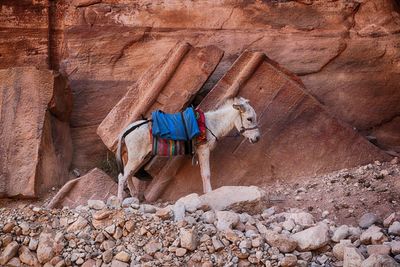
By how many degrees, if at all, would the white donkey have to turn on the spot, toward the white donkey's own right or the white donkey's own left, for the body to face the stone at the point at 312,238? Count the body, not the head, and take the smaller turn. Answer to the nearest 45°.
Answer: approximately 45° to the white donkey's own right

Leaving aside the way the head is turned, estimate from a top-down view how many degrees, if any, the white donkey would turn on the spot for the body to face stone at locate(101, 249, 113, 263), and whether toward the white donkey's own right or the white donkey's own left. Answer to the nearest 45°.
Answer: approximately 135° to the white donkey's own right

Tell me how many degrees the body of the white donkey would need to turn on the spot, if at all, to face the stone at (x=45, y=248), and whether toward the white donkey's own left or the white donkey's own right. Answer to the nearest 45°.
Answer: approximately 135° to the white donkey's own right

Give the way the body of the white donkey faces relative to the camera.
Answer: to the viewer's right

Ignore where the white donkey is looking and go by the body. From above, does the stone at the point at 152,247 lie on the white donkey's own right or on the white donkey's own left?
on the white donkey's own right

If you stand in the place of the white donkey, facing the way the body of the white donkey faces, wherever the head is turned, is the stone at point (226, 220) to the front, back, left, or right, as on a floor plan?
right

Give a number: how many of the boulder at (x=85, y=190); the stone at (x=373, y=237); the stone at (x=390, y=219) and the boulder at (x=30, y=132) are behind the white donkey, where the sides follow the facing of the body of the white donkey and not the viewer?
2

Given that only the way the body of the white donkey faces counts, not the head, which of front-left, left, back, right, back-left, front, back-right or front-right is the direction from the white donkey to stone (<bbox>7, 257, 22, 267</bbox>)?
back-right

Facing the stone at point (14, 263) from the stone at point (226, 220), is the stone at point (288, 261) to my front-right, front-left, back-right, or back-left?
back-left

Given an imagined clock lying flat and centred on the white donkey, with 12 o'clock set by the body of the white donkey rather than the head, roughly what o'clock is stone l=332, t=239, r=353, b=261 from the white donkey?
The stone is roughly at 2 o'clock from the white donkey.

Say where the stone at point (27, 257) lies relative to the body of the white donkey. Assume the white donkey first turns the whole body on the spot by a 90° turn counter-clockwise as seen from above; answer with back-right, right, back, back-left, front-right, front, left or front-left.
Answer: back-left

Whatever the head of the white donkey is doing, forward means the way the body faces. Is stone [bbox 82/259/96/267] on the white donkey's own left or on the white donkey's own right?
on the white donkey's own right

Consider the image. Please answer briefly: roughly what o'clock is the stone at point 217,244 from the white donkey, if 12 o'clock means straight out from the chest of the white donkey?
The stone is roughly at 3 o'clock from the white donkey.

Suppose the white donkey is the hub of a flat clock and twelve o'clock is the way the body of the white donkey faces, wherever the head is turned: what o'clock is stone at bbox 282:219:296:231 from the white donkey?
The stone is roughly at 2 o'clock from the white donkey.

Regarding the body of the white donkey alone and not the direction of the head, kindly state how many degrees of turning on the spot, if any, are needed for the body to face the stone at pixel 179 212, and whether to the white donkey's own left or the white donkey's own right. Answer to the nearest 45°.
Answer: approximately 90° to the white donkey's own right

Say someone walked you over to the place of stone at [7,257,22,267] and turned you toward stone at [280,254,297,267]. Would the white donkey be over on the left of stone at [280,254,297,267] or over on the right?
left

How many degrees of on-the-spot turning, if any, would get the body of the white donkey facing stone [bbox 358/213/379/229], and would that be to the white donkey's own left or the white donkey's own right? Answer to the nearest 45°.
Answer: approximately 45° to the white donkey's own right
